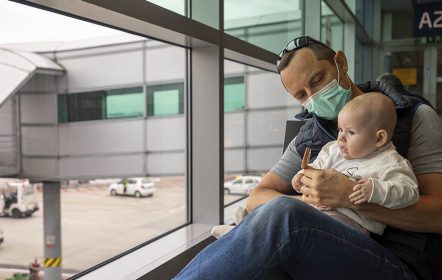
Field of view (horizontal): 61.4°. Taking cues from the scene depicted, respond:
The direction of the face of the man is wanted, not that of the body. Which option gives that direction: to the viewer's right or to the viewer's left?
to the viewer's left

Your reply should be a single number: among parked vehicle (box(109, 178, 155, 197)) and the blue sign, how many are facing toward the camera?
1

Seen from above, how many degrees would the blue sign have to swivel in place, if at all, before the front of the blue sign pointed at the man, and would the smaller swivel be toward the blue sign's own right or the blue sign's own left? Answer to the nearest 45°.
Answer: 0° — it already faces them

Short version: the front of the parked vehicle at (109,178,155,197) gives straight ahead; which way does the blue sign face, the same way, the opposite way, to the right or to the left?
to the left

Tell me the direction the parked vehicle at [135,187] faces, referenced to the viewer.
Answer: facing away from the viewer and to the left of the viewer

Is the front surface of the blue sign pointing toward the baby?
yes

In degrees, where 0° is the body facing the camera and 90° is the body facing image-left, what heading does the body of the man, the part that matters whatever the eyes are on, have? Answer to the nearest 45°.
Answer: approximately 45°
